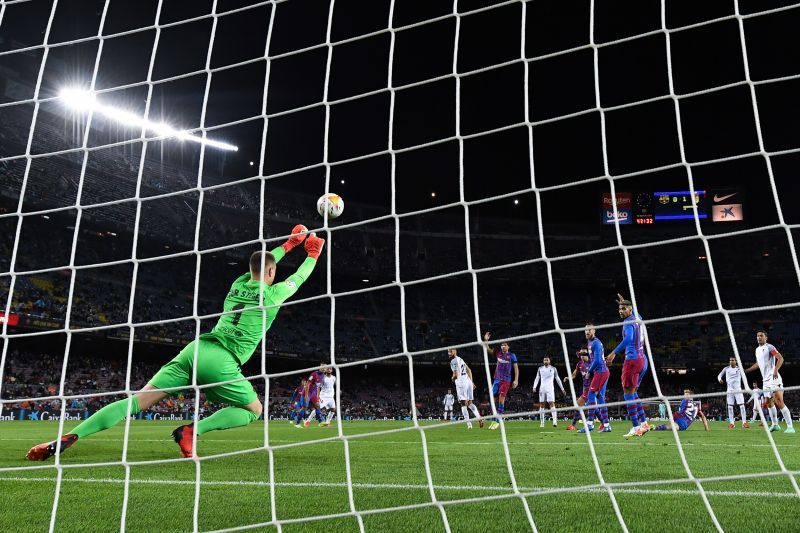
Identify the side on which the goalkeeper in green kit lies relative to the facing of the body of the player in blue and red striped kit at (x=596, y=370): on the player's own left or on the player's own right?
on the player's own left

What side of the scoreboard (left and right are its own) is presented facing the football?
front

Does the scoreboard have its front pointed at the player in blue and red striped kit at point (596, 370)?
yes

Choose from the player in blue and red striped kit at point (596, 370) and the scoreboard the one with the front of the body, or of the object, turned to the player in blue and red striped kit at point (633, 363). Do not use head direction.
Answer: the scoreboard

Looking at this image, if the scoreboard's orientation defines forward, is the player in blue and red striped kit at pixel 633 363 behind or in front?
in front

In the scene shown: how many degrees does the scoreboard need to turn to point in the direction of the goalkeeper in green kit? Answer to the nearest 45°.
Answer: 0° — it already faces them

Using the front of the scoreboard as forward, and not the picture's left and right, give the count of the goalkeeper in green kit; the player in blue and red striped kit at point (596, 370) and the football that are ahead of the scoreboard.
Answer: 3
